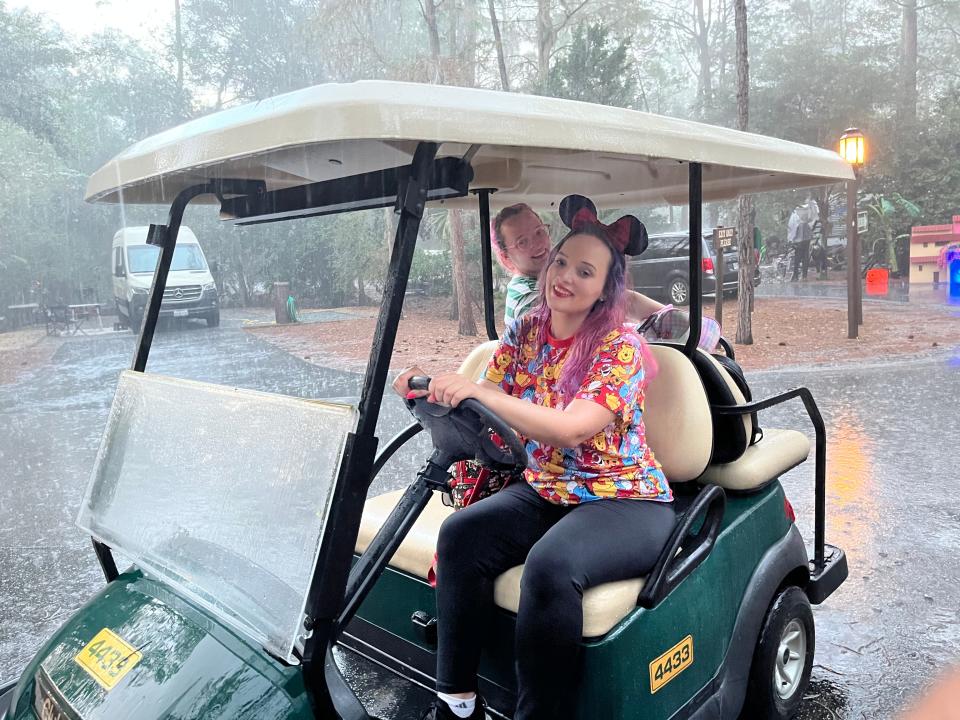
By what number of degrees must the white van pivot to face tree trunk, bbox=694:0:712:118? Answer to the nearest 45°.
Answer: approximately 90° to its left

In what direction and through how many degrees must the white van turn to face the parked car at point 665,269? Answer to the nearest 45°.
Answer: approximately 45° to its left

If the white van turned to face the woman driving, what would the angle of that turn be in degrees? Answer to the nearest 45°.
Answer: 0° — it already faces them

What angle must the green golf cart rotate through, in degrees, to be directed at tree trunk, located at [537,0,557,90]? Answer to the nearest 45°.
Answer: approximately 135° to its right

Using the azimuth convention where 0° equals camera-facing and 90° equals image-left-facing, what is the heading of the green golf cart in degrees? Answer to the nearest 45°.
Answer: approximately 45°

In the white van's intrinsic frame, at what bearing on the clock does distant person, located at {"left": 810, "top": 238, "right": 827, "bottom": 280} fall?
The distant person is roughly at 9 o'clock from the white van.

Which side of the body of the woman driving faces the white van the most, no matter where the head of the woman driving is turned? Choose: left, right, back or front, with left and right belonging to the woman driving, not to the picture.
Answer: right

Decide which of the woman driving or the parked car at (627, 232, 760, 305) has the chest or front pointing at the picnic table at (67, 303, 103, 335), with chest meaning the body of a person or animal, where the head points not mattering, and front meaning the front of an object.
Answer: the parked car

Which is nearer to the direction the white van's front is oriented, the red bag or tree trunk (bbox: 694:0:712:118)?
the red bag

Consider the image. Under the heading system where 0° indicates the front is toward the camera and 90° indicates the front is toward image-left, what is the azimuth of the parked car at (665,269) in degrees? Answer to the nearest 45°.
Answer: approximately 135°
